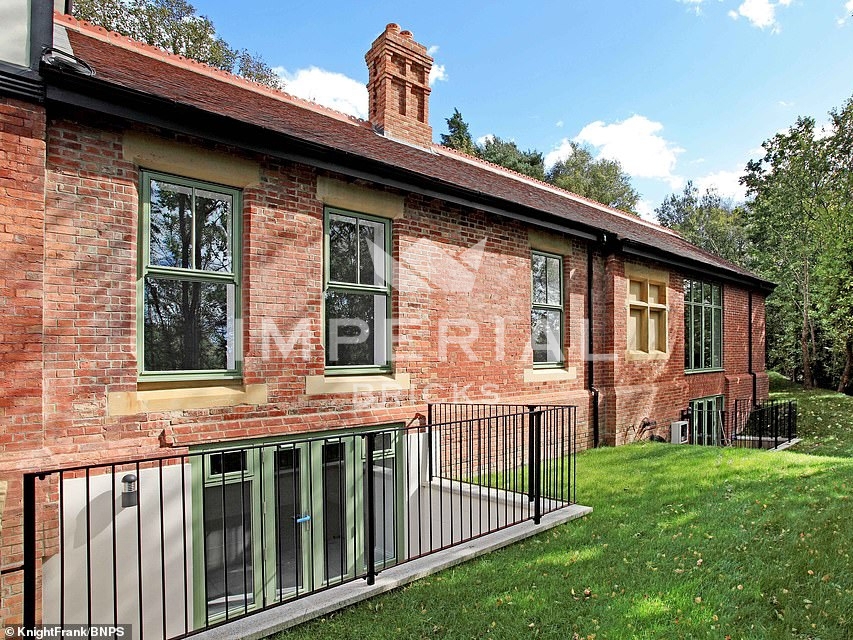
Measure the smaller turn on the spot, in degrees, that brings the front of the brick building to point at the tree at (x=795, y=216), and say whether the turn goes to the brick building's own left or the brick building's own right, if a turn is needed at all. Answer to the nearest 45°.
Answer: approximately 90° to the brick building's own left

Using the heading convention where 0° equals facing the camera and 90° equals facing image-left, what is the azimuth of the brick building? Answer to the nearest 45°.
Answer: approximately 315°

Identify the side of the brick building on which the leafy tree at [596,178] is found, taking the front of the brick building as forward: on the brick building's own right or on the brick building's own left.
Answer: on the brick building's own left

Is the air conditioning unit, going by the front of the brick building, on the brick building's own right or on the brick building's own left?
on the brick building's own left

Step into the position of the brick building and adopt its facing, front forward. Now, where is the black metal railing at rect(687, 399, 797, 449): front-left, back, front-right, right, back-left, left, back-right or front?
left

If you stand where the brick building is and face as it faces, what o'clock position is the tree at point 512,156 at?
The tree is roughly at 8 o'clock from the brick building.
